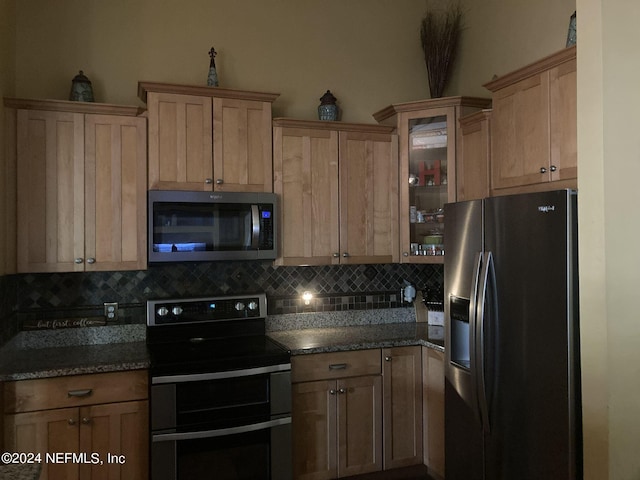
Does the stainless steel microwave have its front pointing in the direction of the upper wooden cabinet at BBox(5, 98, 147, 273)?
no

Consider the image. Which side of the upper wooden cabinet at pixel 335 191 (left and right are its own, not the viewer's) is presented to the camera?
front

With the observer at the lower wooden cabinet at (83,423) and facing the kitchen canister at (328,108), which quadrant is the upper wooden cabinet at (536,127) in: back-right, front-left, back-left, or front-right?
front-right

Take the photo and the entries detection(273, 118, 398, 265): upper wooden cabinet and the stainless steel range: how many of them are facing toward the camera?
2

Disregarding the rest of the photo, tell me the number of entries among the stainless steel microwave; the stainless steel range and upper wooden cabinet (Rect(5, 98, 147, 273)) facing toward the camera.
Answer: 3

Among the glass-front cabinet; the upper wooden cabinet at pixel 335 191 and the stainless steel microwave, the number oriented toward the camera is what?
3

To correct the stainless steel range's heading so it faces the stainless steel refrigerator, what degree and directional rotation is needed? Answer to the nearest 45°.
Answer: approximately 45° to its left

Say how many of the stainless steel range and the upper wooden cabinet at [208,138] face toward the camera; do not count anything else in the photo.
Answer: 2

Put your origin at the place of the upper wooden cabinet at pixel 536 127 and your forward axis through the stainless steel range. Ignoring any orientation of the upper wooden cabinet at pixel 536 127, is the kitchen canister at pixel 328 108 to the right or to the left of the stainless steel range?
right

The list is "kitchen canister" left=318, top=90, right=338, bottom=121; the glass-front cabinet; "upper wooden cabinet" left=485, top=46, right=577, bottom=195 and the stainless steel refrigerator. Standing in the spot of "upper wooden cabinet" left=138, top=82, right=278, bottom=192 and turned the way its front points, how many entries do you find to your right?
0

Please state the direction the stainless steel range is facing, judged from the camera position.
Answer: facing the viewer

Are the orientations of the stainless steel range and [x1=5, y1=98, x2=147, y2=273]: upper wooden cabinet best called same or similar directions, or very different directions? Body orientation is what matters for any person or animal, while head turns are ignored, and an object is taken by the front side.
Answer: same or similar directions

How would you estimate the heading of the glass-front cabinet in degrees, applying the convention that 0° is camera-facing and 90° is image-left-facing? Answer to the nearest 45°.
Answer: approximately 0°

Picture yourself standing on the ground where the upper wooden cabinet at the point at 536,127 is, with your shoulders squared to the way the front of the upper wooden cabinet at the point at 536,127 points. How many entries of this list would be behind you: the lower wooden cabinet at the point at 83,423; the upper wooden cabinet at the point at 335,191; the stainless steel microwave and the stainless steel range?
0

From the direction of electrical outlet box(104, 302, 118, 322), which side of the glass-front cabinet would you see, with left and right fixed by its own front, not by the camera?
right

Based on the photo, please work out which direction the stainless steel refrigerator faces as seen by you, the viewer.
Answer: facing the viewer and to the left of the viewer

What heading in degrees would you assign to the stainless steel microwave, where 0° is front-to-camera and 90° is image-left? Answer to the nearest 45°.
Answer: approximately 0°
